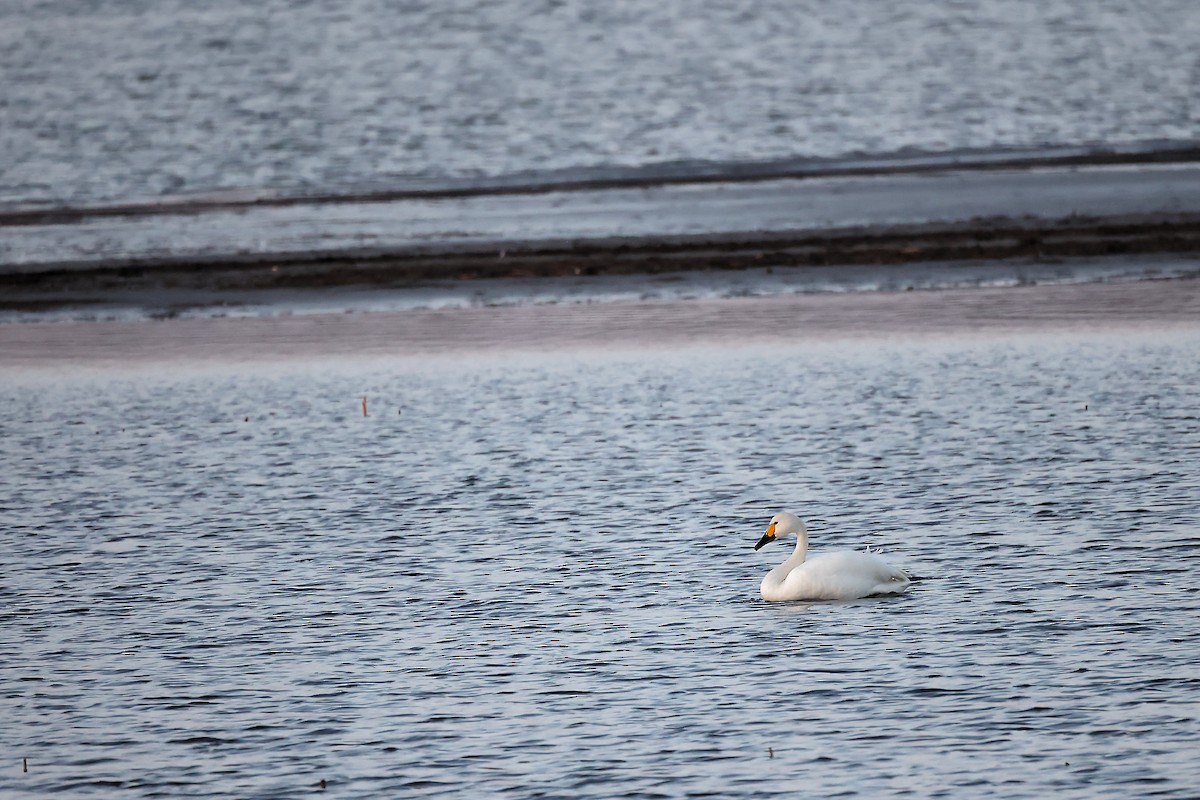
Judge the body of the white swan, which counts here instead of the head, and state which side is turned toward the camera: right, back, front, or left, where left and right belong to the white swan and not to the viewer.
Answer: left
